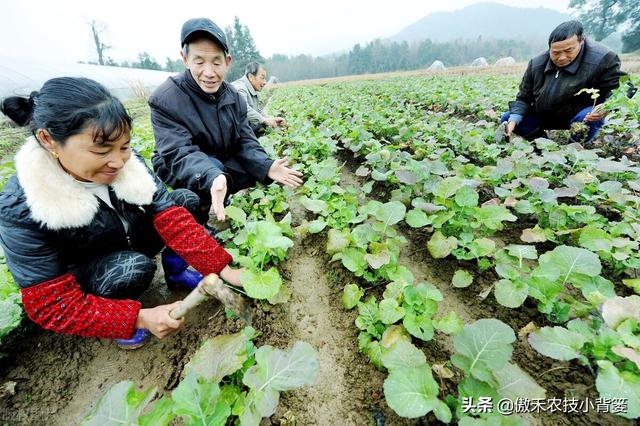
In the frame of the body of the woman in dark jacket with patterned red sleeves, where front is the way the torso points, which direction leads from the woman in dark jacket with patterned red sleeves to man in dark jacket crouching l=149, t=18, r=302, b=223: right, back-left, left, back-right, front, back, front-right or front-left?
left

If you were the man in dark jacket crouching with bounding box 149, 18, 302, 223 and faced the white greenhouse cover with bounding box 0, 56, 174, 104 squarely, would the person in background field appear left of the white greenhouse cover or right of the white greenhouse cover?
right

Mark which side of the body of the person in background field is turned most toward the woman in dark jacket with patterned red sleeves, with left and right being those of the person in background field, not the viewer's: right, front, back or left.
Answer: right

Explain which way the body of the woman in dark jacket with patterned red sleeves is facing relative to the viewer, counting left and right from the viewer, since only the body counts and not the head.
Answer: facing the viewer and to the right of the viewer

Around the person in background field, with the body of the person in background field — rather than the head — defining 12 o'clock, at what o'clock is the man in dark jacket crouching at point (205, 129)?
The man in dark jacket crouching is roughly at 3 o'clock from the person in background field.

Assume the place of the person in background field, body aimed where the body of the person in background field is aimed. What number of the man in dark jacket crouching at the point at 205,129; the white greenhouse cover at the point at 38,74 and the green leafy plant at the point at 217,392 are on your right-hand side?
2

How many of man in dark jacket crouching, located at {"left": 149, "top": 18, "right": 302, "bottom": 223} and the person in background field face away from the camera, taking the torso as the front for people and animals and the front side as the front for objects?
0

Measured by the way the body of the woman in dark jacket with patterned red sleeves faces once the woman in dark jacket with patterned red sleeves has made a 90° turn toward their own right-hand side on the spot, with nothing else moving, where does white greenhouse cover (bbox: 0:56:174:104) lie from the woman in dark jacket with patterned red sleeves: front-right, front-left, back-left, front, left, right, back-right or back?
back-right

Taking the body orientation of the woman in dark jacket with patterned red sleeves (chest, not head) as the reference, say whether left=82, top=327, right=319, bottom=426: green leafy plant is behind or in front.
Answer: in front

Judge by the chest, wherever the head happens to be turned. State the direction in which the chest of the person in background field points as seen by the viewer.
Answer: to the viewer's right

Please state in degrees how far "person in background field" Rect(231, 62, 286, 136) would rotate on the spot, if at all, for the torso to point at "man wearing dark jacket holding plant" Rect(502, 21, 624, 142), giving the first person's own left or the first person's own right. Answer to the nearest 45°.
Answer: approximately 45° to the first person's own right

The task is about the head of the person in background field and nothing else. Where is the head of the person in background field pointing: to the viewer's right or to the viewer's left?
to the viewer's right
